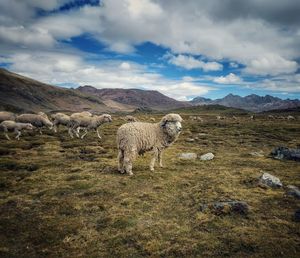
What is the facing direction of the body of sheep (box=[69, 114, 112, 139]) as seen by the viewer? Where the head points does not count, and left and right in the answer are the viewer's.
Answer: facing to the right of the viewer

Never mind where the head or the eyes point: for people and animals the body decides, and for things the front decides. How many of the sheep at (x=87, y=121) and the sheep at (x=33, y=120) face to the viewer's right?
2

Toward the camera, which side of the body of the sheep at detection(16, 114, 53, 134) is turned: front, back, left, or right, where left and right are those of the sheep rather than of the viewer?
right

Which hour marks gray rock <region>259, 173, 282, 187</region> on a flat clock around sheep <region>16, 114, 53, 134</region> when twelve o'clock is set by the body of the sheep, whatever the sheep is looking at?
The gray rock is roughly at 2 o'clock from the sheep.

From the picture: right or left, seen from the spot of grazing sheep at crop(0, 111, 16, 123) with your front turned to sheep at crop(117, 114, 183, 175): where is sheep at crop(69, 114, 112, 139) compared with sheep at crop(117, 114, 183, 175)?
left

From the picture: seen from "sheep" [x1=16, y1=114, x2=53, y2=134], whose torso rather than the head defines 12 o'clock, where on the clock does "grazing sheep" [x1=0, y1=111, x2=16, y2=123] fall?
The grazing sheep is roughly at 7 o'clock from the sheep.
